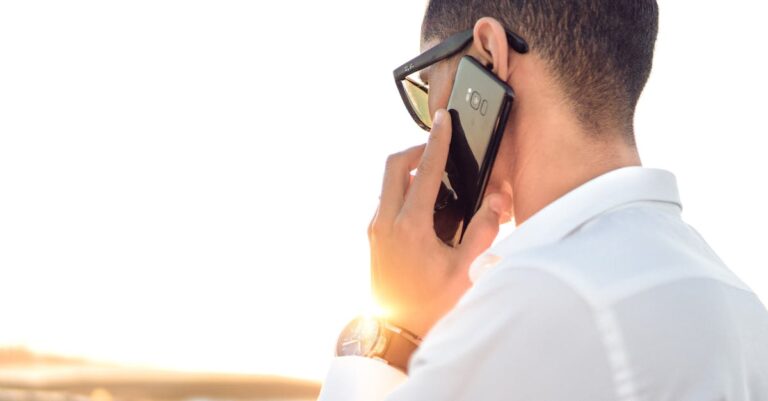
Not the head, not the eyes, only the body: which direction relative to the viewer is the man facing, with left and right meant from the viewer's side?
facing away from the viewer and to the left of the viewer

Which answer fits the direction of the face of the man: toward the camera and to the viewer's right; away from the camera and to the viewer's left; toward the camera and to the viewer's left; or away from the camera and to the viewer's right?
away from the camera and to the viewer's left
